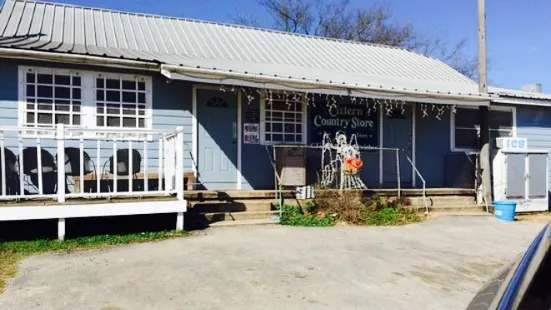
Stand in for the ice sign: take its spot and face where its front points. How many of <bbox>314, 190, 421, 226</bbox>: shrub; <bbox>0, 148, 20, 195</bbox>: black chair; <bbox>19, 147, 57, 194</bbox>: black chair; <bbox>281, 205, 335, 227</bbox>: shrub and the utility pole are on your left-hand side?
0

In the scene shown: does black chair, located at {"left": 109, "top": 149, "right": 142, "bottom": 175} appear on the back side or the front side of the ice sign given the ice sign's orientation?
on the front side

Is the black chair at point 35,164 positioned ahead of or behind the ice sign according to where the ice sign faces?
ahead

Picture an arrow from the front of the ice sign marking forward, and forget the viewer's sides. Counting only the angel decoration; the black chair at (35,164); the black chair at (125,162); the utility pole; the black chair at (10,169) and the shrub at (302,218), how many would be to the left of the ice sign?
0

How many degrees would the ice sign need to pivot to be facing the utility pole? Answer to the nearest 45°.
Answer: approximately 45° to its right

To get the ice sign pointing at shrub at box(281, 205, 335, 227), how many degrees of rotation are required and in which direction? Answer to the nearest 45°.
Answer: approximately 45° to its right

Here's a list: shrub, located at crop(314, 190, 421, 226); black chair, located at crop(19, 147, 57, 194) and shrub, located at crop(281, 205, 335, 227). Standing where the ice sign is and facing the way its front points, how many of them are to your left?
0

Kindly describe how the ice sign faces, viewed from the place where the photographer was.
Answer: facing the viewer

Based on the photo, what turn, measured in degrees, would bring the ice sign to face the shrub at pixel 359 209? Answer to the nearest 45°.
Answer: approximately 45° to its right

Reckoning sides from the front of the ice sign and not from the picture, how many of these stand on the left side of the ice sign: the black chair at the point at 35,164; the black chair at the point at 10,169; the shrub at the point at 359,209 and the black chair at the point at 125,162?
0

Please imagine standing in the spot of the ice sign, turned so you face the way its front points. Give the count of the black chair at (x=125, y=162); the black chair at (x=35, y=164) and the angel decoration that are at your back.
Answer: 0

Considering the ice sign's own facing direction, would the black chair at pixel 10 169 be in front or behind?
in front
